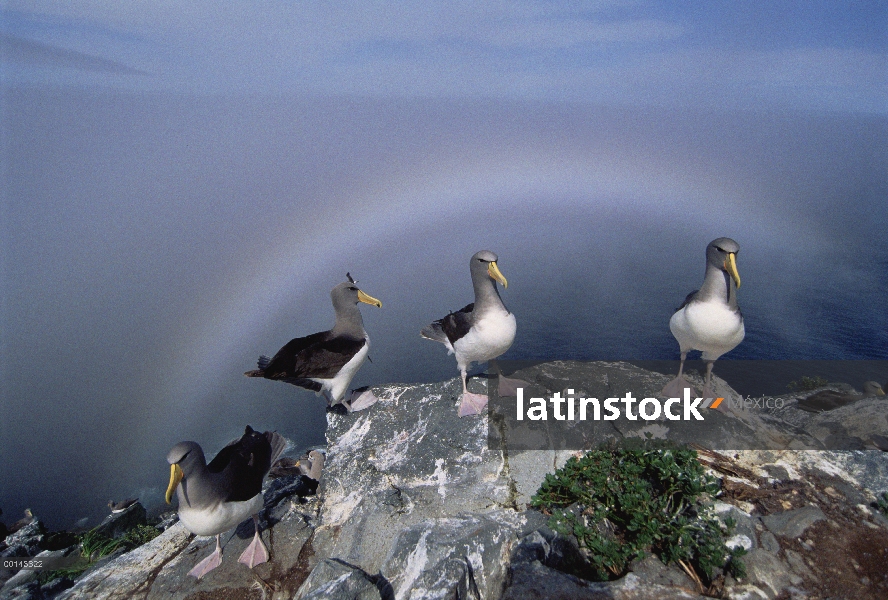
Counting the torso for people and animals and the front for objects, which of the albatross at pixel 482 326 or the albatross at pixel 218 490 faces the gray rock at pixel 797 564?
the albatross at pixel 482 326

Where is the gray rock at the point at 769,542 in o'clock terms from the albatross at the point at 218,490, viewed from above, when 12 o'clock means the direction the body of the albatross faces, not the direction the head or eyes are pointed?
The gray rock is roughly at 9 o'clock from the albatross.

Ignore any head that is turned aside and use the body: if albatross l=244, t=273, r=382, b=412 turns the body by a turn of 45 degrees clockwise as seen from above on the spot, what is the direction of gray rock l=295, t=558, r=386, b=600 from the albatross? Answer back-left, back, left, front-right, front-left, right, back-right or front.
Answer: front-right

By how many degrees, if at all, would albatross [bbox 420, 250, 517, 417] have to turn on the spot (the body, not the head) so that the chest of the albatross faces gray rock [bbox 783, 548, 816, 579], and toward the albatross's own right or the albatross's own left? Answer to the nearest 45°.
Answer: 0° — it already faces it

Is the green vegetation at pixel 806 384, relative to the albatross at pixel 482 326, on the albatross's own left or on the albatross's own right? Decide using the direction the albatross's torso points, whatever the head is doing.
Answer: on the albatross's own left

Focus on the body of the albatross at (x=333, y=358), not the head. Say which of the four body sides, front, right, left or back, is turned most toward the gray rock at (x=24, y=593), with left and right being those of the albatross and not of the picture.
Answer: back

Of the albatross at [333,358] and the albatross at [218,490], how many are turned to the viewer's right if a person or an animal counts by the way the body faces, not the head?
1

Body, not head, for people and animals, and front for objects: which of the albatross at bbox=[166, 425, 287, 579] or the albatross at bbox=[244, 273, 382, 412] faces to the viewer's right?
the albatross at bbox=[244, 273, 382, 412]

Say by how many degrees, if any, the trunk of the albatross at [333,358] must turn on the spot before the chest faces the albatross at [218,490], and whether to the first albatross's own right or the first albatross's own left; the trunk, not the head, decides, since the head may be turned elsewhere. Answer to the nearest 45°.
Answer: approximately 135° to the first albatross's own right

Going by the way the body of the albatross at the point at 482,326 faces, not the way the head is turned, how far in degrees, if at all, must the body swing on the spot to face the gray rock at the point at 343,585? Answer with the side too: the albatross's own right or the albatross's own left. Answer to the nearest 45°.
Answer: approximately 90° to the albatross's own right

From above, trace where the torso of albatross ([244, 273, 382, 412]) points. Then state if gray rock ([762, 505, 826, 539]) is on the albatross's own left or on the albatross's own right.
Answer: on the albatross's own right

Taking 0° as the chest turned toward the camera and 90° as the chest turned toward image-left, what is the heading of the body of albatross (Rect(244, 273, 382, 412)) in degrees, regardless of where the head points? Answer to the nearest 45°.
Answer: approximately 270°

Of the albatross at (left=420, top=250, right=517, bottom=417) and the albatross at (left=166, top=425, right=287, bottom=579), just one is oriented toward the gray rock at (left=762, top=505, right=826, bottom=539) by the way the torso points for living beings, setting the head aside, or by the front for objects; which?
the albatross at (left=420, top=250, right=517, bottom=417)
